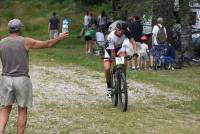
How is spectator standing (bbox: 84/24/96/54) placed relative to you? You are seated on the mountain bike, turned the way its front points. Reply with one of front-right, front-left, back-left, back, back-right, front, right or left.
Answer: back

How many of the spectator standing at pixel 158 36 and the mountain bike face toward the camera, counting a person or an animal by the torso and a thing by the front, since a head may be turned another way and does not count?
1

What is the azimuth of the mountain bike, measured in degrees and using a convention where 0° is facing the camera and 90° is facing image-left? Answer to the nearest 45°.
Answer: approximately 0°

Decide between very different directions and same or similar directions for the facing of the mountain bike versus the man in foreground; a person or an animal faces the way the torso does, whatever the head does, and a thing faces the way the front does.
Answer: very different directions

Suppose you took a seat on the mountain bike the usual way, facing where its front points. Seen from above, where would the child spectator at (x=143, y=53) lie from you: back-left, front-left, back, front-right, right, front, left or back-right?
back

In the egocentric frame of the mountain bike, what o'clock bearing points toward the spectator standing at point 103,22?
The spectator standing is roughly at 6 o'clock from the mountain bike.
